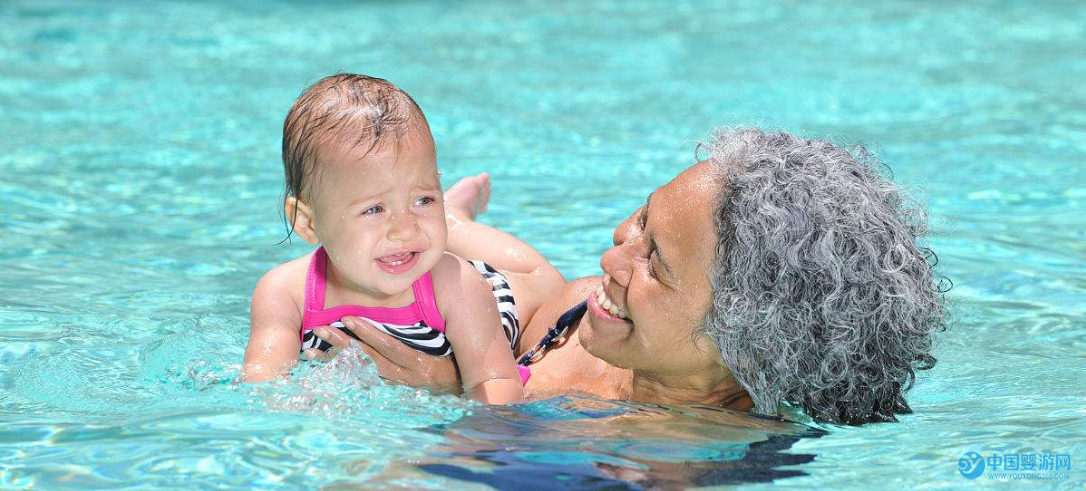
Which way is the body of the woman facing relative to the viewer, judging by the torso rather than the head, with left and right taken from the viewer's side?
facing to the left of the viewer

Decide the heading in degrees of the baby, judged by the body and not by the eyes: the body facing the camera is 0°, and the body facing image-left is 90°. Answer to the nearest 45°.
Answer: approximately 0°
